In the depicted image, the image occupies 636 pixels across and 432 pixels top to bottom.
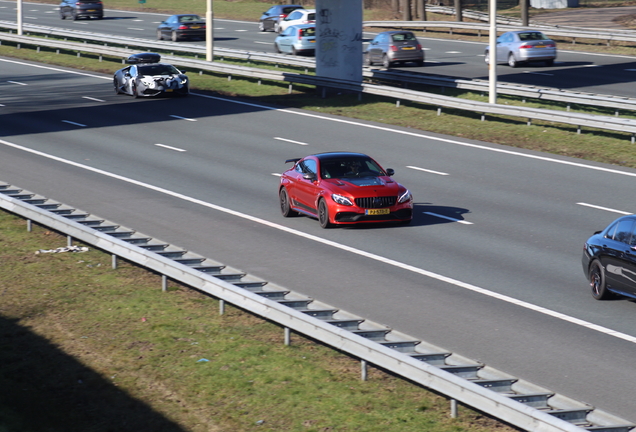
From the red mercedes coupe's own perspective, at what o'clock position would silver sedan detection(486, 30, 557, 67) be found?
The silver sedan is roughly at 8 o'clock from the red mercedes coupe.

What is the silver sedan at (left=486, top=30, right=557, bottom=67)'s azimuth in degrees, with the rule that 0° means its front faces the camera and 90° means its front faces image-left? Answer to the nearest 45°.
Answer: approximately 135°

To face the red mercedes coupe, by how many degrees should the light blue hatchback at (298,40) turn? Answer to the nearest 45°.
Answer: approximately 135° to its left

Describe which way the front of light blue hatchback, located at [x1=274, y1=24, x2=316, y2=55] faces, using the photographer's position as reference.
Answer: facing away from the viewer and to the left of the viewer

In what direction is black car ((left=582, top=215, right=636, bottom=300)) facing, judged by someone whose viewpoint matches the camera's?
facing the viewer and to the right of the viewer

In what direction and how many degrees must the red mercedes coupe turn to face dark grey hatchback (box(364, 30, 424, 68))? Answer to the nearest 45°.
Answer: approximately 135° to its left

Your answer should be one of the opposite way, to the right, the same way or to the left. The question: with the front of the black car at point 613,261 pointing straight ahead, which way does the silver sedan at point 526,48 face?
the opposite way

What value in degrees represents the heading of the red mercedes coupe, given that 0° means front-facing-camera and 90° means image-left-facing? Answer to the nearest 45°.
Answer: approximately 315°

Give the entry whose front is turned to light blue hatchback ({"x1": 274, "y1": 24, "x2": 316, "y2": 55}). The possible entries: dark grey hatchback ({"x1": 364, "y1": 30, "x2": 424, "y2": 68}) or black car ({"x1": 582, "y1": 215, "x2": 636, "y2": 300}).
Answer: dark grey hatchback ({"x1": 364, "y1": 30, "x2": 424, "y2": 68})

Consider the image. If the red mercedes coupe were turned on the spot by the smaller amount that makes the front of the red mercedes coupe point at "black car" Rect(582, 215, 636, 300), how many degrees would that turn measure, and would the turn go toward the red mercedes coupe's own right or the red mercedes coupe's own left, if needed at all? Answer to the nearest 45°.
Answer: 0° — it already faces it

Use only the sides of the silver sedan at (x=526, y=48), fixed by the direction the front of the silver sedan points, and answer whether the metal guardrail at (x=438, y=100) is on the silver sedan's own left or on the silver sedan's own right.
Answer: on the silver sedan's own left

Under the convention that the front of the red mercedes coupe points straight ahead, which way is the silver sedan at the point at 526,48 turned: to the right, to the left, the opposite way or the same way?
the opposite way

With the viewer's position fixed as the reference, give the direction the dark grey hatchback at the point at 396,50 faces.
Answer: facing away from the viewer and to the left of the viewer

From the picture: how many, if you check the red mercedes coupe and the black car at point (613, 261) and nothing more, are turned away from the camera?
0
